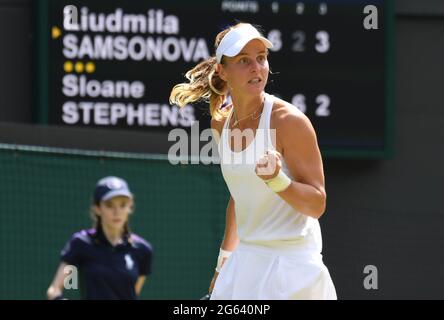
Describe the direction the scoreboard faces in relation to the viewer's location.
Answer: facing the viewer

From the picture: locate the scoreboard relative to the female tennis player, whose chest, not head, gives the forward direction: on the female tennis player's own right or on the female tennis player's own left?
on the female tennis player's own right

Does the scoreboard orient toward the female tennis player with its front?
yes

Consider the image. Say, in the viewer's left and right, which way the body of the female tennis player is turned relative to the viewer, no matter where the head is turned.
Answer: facing the viewer and to the left of the viewer

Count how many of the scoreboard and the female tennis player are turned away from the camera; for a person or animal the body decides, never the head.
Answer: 0
